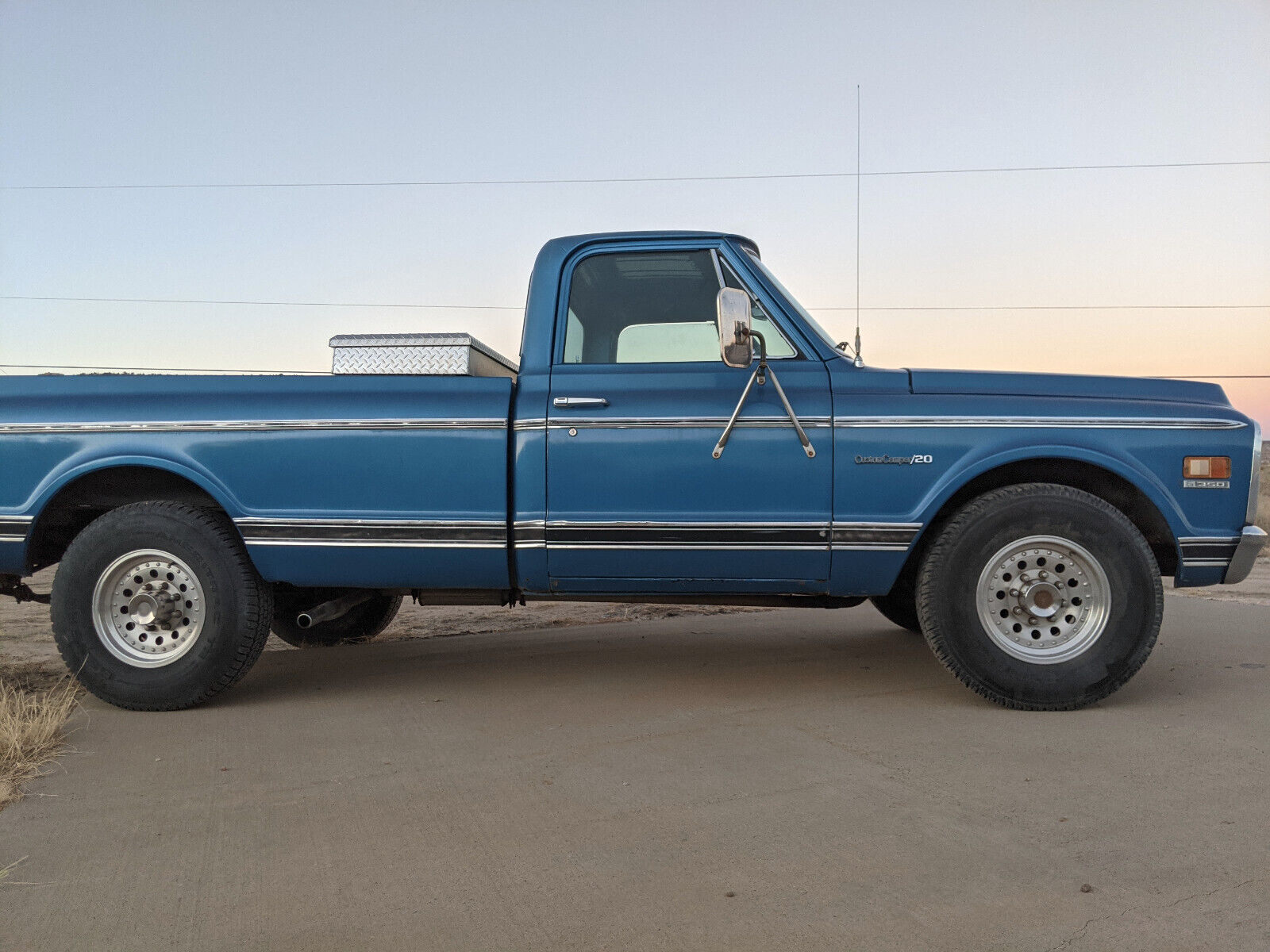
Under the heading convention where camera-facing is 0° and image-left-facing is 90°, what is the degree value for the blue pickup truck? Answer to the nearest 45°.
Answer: approximately 270°
